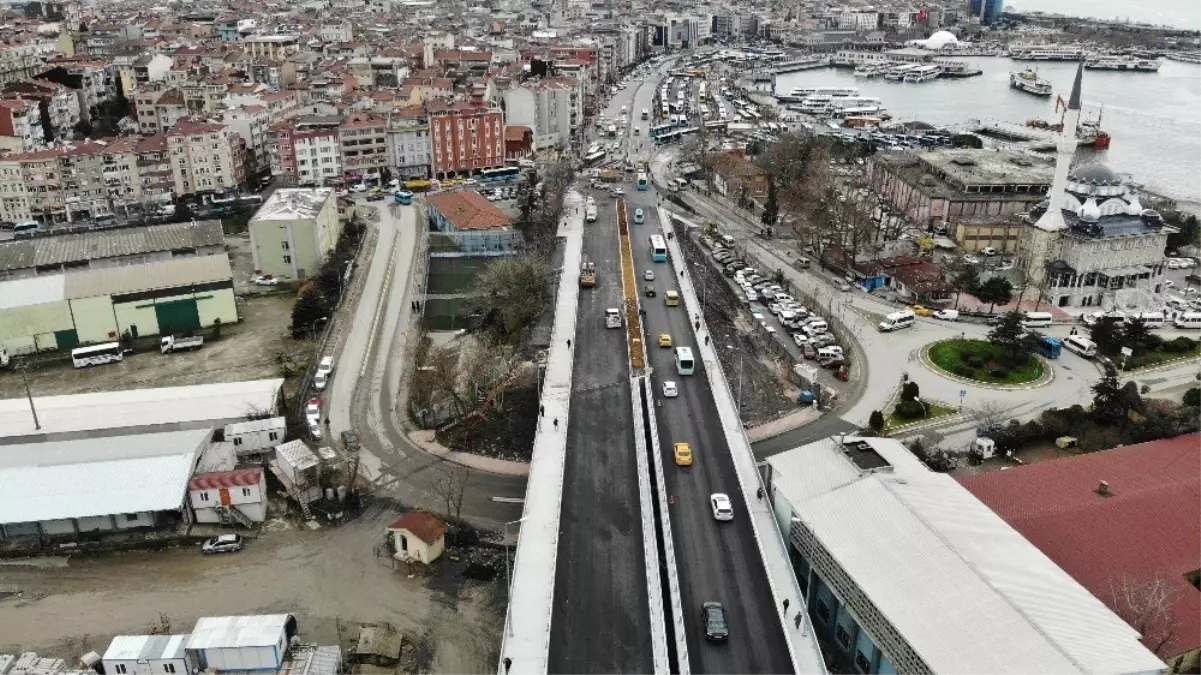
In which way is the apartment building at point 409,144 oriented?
toward the camera

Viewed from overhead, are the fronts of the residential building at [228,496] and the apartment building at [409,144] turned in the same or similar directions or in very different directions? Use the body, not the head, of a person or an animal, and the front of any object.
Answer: same or similar directions

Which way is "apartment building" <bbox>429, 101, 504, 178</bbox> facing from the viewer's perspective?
toward the camera

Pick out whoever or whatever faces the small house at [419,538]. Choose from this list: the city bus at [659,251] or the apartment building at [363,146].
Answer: the apartment building

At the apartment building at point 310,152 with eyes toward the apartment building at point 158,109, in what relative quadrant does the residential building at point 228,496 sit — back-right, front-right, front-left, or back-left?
back-left

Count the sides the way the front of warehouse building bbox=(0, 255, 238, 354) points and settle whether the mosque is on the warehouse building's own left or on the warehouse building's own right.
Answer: on the warehouse building's own left

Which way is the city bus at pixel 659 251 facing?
away from the camera

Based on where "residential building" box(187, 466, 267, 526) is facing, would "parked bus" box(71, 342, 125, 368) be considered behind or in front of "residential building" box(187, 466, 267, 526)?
behind

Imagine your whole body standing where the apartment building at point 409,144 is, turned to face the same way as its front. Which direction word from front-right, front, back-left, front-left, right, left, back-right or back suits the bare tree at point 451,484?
front

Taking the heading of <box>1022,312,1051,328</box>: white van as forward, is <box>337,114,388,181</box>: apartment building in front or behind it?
in front

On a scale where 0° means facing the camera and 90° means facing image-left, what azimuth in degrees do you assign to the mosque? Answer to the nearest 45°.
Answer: approximately 0°

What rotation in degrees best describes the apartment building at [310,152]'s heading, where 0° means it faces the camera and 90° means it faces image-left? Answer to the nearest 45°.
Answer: approximately 0°

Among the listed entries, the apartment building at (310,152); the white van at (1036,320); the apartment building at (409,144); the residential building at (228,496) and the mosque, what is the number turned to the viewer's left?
1

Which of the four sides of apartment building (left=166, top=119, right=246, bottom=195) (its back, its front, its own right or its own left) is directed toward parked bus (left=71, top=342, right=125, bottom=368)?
front
